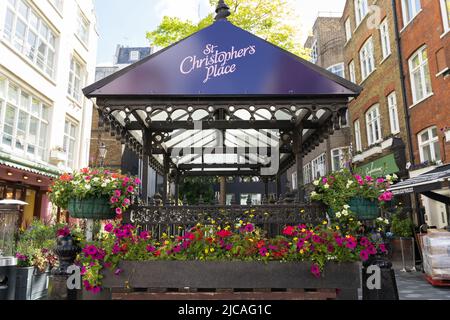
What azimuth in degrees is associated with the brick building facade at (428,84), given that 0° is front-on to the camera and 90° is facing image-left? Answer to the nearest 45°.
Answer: approximately 45°

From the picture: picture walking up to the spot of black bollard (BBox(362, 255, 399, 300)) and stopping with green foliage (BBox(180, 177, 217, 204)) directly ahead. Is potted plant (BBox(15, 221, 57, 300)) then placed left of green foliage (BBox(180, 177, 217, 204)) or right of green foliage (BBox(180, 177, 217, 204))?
left

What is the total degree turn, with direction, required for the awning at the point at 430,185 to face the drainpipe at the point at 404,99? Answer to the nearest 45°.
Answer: approximately 135° to its right

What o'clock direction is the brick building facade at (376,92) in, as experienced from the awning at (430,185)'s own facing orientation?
The brick building facade is roughly at 4 o'clock from the awning.

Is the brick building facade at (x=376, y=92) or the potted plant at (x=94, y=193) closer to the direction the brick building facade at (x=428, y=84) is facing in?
the potted plant

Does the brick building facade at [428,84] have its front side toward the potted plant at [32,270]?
yes

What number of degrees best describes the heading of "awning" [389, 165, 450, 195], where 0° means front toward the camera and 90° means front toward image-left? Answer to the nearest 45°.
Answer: approximately 45°

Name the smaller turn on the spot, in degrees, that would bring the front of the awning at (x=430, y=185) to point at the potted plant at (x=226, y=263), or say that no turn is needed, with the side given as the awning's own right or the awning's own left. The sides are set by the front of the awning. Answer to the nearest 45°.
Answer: approximately 45° to the awning's own left
